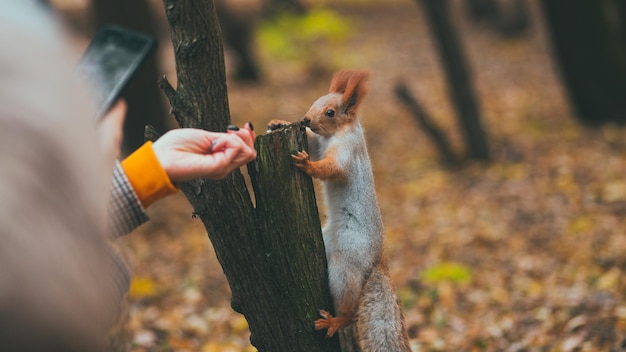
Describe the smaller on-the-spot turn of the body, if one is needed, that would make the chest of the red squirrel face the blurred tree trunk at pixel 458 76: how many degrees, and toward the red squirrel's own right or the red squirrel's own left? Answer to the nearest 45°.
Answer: approximately 90° to the red squirrel's own right

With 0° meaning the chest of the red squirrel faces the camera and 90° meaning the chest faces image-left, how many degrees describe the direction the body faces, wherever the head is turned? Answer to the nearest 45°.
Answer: approximately 90°

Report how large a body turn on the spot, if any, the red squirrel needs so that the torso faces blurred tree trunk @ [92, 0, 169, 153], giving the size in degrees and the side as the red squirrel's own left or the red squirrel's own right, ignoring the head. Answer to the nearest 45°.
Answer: approximately 90° to the red squirrel's own right
